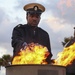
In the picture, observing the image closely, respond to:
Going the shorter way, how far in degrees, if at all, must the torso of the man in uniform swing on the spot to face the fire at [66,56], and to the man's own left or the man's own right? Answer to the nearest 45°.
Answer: approximately 90° to the man's own left

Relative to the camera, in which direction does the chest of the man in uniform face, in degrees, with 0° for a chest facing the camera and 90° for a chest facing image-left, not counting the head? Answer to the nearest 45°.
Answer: approximately 0°
